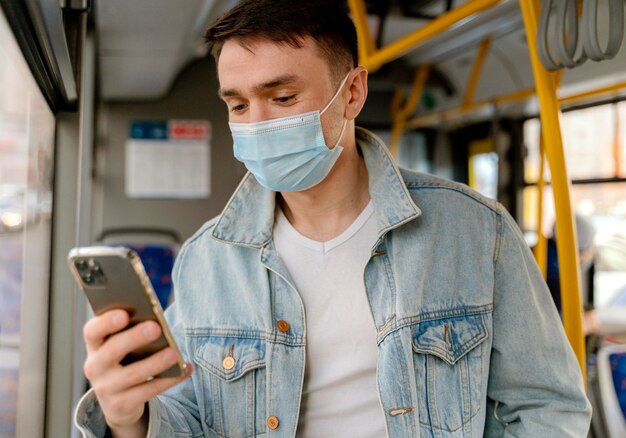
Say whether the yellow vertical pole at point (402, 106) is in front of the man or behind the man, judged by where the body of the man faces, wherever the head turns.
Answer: behind

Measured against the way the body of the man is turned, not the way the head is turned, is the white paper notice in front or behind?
behind

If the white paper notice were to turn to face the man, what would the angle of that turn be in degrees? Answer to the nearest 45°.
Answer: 0° — it already faces them

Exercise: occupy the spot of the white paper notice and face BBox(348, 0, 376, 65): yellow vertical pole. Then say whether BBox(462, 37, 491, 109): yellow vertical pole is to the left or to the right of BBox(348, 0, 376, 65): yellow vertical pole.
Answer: left

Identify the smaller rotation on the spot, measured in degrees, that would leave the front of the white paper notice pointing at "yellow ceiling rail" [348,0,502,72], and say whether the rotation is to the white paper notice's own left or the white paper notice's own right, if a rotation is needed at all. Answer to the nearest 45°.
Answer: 0° — it already faces it

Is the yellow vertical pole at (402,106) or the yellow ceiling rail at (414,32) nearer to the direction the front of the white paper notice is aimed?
the yellow ceiling rail

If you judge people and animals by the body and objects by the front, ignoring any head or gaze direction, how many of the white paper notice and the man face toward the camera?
2

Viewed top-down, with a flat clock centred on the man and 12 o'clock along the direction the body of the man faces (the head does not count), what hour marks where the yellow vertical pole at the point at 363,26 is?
The yellow vertical pole is roughly at 6 o'clock from the man.

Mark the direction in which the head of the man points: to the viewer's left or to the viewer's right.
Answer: to the viewer's left

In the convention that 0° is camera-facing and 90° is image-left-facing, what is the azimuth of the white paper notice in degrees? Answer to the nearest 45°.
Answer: approximately 0°

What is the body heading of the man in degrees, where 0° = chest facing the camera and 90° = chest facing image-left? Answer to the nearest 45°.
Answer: approximately 0°
